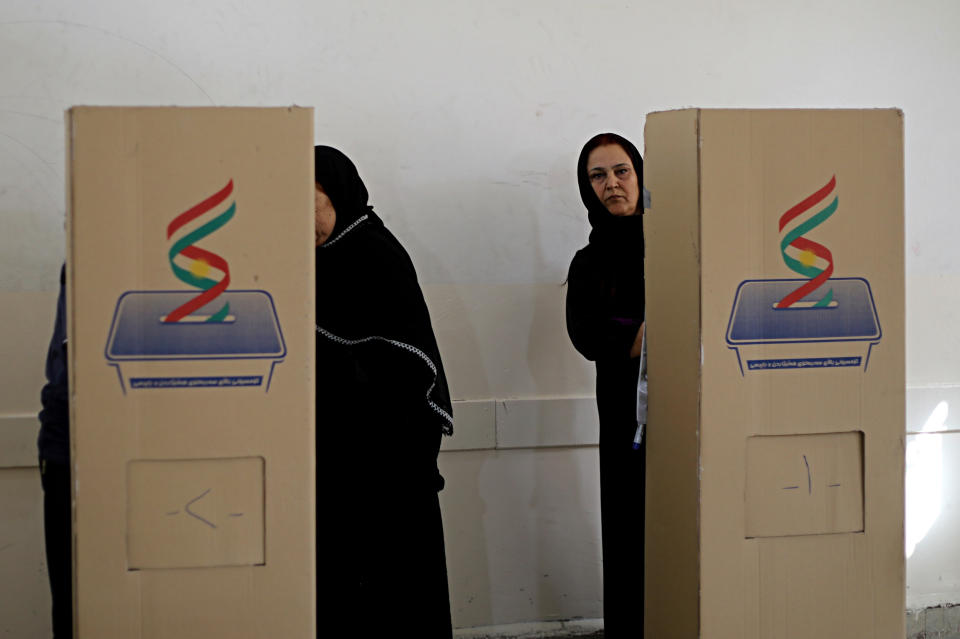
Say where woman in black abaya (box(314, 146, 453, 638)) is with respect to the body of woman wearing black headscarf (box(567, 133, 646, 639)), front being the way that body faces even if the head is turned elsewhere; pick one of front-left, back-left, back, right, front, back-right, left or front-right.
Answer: right

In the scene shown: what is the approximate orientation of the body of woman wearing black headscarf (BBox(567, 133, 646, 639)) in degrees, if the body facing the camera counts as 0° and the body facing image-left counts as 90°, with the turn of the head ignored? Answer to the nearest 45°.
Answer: approximately 315°

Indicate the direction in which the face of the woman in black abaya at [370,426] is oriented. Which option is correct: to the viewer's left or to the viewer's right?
to the viewer's left

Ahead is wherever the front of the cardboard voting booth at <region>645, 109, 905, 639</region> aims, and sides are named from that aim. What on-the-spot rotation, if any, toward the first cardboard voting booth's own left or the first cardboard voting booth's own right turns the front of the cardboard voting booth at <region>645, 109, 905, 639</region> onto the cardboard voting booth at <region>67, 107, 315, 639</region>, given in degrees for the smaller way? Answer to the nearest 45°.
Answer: approximately 45° to the first cardboard voting booth's own right

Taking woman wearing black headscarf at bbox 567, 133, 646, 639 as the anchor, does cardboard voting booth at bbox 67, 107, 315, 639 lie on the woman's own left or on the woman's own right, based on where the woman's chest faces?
on the woman's own right

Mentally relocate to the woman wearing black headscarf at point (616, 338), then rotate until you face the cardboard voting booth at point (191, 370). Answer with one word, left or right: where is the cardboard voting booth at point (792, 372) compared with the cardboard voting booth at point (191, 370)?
left
